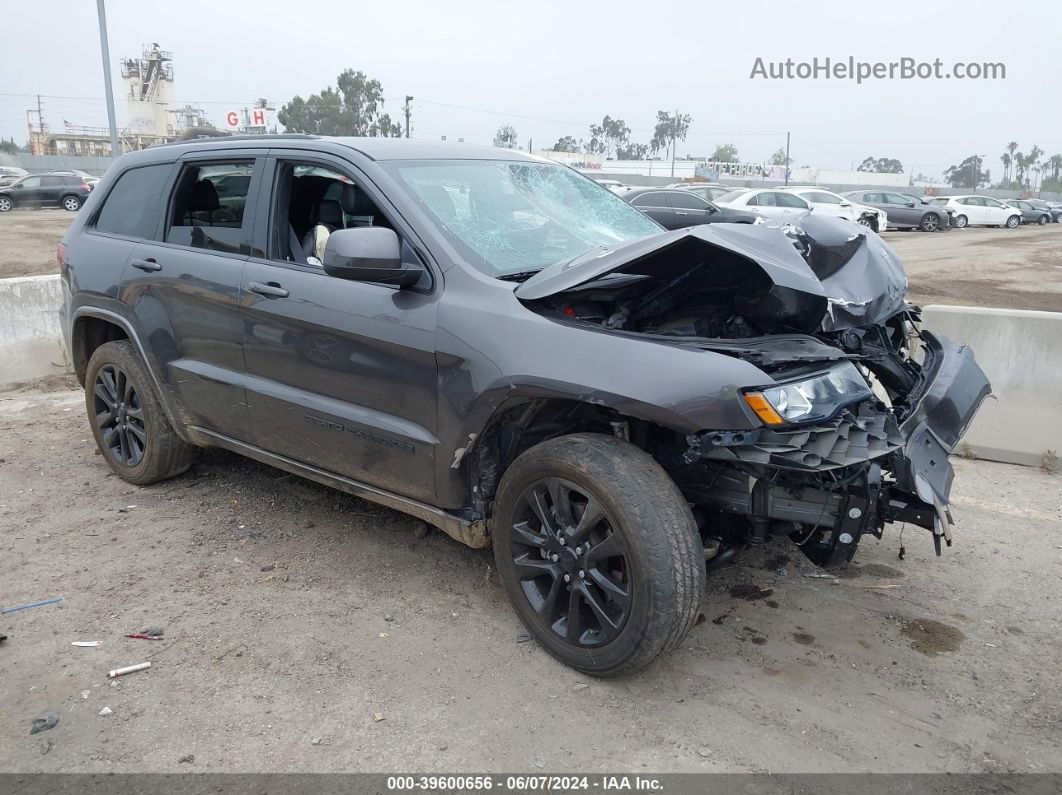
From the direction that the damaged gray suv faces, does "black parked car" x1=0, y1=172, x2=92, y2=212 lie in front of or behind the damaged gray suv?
behind

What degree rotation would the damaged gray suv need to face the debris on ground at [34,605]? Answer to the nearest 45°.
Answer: approximately 135° to its right

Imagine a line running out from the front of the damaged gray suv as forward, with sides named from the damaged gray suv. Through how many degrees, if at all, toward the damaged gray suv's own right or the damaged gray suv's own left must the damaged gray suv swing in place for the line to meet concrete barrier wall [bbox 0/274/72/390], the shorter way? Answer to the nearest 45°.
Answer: approximately 180°

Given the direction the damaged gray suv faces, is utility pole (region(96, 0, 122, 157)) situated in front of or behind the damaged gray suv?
behind

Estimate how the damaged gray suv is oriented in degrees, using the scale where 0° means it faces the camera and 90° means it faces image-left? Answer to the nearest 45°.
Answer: approximately 315°

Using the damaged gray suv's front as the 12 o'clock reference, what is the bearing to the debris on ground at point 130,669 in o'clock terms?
The debris on ground is roughly at 4 o'clock from the damaged gray suv.

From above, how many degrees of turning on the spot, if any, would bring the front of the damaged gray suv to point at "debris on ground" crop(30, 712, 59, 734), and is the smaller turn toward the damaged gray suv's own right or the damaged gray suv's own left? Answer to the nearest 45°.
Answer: approximately 135° to the damaged gray suv's own right

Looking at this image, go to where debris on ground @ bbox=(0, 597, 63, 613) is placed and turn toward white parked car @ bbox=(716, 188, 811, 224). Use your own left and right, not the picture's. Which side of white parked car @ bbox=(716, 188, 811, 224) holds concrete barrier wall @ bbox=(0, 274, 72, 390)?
left

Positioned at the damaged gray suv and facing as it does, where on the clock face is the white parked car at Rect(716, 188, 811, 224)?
The white parked car is roughly at 8 o'clock from the damaged gray suv.
